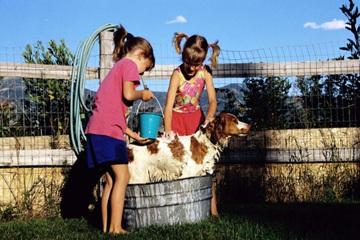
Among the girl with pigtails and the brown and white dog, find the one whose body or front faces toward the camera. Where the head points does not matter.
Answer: the girl with pigtails

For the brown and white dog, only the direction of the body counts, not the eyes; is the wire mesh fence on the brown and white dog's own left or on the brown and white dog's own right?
on the brown and white dog's own left

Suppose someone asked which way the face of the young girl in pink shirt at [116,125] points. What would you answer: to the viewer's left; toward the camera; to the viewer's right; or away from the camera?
to the viewer's right

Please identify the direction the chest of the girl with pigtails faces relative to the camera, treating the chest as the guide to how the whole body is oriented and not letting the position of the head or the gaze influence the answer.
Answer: toward the camera

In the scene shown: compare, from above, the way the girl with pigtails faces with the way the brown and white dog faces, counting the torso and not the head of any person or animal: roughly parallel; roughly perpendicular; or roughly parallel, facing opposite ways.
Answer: roughly perpendicular

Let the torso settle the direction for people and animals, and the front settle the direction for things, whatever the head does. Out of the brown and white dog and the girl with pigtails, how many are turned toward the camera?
1

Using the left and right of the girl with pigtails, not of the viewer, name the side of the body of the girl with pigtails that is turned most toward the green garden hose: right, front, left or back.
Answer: right

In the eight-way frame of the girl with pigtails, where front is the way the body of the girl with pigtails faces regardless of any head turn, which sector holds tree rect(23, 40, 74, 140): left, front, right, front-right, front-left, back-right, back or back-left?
back-right

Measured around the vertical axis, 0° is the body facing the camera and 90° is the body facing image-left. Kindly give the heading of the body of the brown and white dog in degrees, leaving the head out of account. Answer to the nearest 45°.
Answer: approximately 270°

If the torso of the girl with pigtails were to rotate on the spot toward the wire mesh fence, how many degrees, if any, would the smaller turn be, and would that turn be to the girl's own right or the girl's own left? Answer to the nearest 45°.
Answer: approximately 135° to the girl's own left

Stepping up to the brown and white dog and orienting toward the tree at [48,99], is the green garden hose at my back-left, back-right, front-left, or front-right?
front-left

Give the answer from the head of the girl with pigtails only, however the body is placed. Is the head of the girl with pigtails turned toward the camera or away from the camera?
toward the camera

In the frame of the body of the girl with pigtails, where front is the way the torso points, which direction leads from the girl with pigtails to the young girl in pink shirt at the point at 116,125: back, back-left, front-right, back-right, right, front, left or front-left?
front-right
